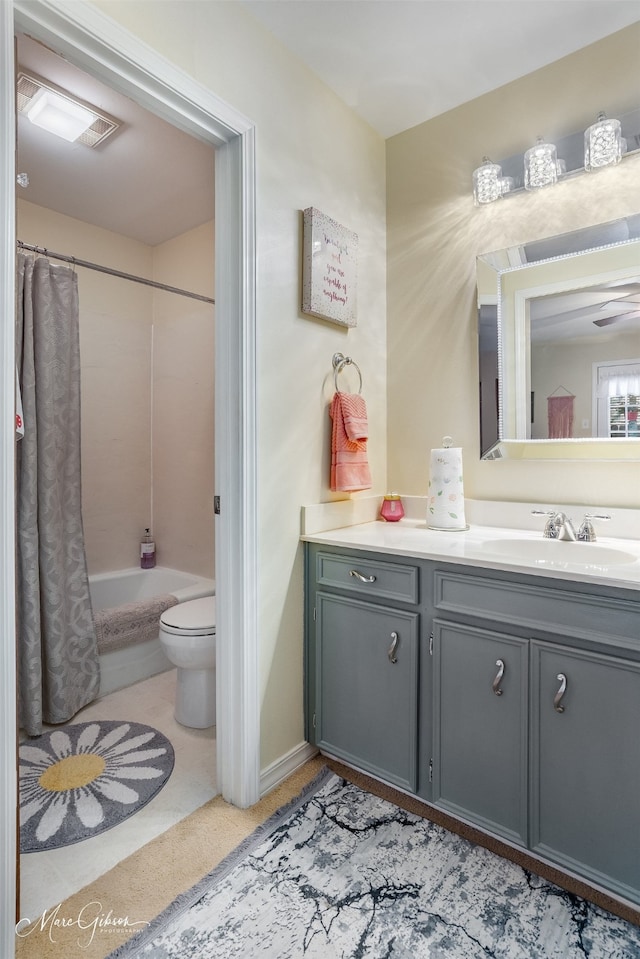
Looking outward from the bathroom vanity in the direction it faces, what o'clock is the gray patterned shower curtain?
The gray patterned shower curtain is roughly at 2 o'clock from the bathroom vanity.

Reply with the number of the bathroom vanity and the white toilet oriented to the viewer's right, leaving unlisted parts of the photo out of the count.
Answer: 0

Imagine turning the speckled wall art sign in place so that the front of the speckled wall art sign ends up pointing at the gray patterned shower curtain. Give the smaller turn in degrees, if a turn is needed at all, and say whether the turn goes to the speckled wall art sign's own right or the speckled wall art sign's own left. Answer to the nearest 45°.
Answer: approximately 135° to the speckled wall art sign's own right

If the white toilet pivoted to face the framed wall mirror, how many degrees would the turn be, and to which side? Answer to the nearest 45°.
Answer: approximately 90° to its left

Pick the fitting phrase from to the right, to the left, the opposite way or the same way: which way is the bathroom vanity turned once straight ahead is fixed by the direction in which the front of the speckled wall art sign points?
to the right

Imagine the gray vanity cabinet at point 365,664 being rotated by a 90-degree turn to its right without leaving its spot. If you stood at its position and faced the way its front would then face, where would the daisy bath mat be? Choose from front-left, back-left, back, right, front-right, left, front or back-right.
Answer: front-left

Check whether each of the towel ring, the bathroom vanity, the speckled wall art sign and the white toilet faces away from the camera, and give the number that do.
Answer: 0

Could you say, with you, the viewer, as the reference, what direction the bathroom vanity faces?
facing the viewer and to the left of the viewer

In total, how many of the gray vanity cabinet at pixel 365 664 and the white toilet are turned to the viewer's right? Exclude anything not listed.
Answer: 0

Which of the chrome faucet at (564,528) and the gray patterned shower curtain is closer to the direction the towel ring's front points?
the chrome faucet

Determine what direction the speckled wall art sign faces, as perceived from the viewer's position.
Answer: facing the viewer and to the right of the viewer
